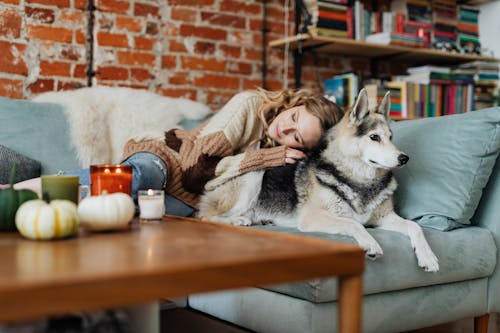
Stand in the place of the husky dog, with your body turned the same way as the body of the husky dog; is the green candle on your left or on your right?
on your right

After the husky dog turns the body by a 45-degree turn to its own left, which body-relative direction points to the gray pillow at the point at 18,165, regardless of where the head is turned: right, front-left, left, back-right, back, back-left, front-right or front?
back

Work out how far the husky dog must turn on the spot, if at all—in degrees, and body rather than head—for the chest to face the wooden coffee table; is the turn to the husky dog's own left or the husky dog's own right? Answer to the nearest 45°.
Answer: approximately 45° to the husky dog's own right

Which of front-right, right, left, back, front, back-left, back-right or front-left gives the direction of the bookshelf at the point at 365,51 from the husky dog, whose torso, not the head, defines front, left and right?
back-left

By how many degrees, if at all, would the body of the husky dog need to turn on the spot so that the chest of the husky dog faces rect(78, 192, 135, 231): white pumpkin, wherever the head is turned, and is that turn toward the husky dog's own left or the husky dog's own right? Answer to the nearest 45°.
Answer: approximately 90° to the husky dog's own right

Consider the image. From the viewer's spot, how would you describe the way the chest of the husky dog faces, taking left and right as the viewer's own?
facing the viewer and to the right of the viewer

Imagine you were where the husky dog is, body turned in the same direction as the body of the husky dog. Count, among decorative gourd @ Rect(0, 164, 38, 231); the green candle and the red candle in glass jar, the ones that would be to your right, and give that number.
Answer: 3

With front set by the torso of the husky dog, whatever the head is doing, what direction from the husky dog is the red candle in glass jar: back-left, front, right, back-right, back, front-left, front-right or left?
right

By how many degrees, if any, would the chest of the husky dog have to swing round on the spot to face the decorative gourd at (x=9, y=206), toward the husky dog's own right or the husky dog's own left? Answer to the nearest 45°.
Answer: approximately 90° to the husky dog's own right
